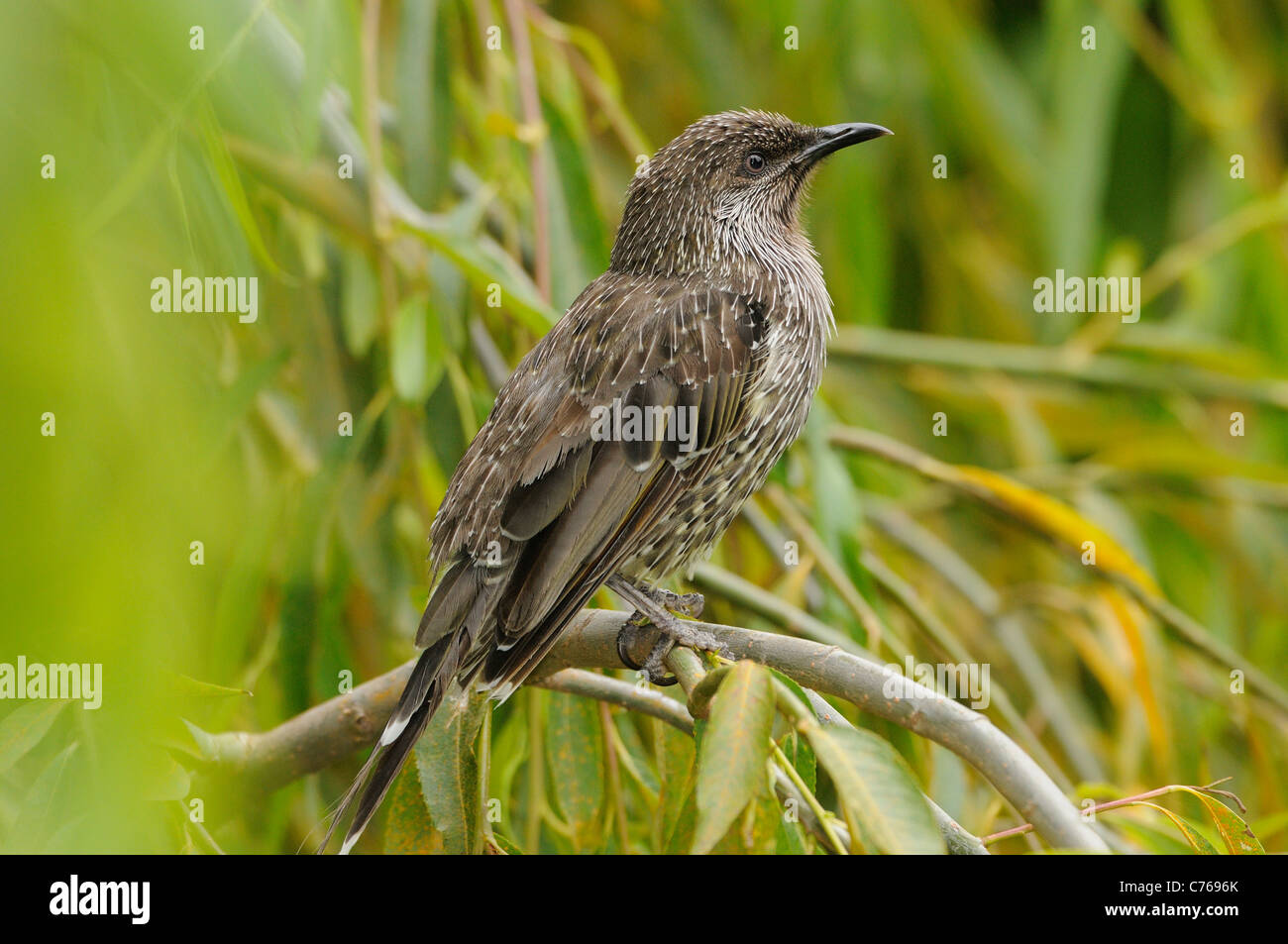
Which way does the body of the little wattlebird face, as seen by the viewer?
to the viewer's right

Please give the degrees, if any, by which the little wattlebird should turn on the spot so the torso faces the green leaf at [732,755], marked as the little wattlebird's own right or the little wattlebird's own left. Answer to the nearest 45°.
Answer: approximately 90° to the little wattlebird's own right

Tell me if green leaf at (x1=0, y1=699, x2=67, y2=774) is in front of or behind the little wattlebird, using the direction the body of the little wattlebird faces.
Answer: behind
